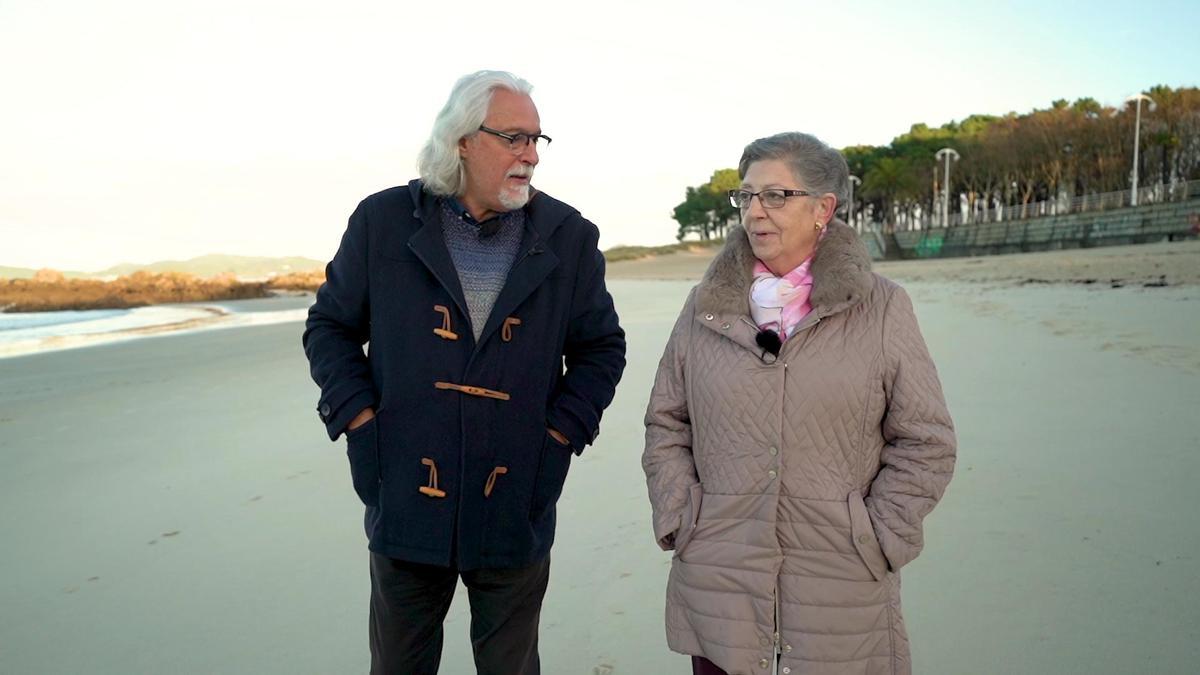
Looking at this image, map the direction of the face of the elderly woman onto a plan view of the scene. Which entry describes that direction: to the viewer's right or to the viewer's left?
to the viewer's left

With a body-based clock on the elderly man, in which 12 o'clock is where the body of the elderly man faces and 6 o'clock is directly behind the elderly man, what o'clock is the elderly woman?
The elderly woman is roughly at 10 o'clock from the elderly man.

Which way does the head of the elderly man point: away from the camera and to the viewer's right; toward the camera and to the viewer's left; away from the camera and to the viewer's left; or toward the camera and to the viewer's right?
toward the camera and to the viewer's right

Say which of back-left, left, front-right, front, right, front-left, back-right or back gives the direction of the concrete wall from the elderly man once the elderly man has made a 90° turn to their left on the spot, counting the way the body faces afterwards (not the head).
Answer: front-left

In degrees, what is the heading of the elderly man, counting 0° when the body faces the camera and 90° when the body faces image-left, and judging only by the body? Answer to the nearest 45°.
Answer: approximately 0°
